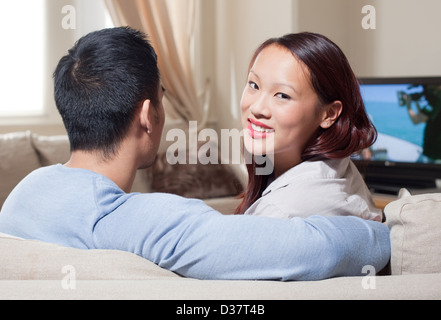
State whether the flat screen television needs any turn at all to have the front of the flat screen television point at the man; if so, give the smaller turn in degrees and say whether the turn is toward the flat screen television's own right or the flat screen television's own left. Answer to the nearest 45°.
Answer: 0° — it already faces them

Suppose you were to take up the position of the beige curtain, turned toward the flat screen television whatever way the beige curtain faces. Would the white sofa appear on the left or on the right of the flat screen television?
right

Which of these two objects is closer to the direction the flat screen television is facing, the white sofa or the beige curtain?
the white sofa

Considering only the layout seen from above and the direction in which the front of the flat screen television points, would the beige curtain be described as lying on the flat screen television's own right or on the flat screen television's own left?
on the flat screen television's own right

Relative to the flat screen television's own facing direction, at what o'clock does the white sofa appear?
The white sofa is roughly at 12 o'clock from the flat screen television.

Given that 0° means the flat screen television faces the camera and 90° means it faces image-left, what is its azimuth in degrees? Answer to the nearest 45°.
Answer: approximately 0°

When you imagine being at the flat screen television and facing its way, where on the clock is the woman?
The woman is roughly at 12 o'clock from the flat screen television.
